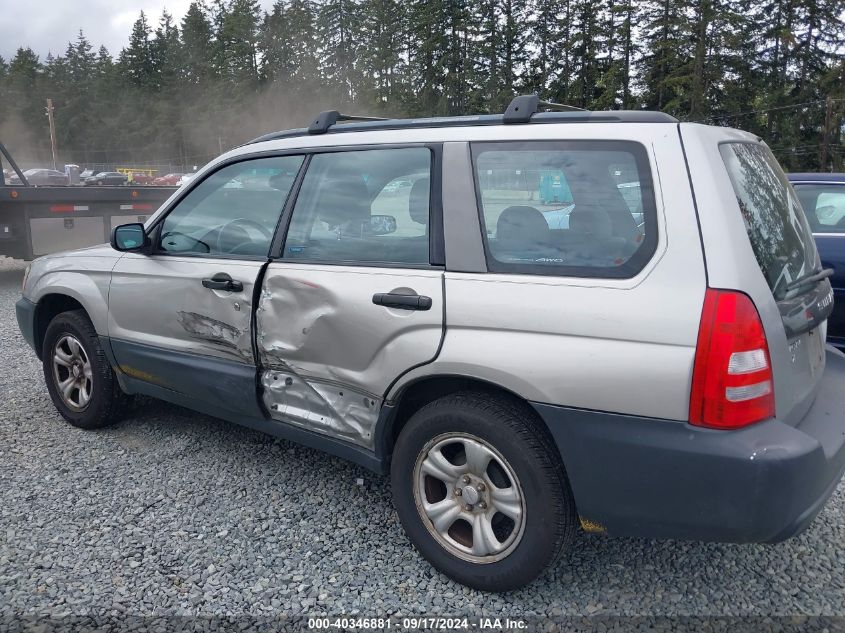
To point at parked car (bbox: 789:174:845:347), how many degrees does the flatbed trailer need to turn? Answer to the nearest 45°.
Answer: approximately 135° to its left

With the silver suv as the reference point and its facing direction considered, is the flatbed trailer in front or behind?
in front

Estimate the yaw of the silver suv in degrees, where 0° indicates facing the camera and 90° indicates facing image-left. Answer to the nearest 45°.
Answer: approximately 135°

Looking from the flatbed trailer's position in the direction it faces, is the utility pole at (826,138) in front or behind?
behind

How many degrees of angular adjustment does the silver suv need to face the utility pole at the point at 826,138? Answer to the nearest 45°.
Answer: approximately 90° to its right

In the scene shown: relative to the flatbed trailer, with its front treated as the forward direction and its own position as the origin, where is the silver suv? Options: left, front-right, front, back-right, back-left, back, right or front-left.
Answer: left

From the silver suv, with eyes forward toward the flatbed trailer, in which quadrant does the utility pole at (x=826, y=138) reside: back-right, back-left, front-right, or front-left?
front-right

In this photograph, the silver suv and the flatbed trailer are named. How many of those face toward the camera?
0

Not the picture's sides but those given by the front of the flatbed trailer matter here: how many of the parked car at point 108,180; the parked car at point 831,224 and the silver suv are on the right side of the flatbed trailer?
1

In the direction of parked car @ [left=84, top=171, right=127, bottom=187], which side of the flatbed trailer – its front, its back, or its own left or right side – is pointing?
right

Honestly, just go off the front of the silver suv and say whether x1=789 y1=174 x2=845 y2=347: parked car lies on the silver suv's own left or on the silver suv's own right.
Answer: on the silver suv's own right

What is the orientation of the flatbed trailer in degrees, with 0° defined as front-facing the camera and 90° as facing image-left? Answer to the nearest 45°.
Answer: approximately 90°
